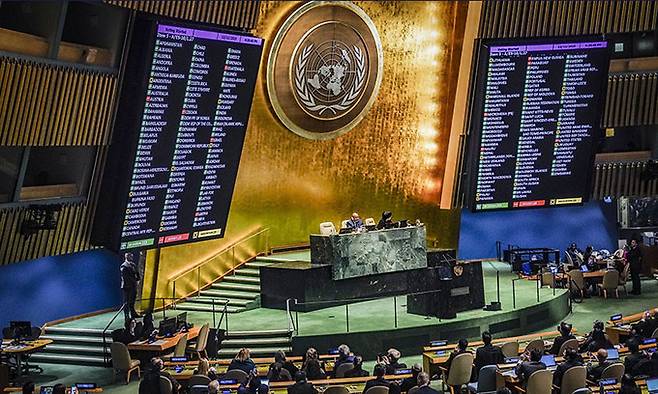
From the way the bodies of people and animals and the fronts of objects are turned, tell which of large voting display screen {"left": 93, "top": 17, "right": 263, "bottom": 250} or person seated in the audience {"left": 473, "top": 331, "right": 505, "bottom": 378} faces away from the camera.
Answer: the person seated in the audience

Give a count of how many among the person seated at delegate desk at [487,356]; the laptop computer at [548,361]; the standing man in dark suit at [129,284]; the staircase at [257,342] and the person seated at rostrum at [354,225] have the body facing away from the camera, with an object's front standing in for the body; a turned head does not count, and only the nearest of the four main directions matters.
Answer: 1

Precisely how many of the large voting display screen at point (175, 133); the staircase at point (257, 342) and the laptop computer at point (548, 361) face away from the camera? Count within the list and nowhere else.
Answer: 0

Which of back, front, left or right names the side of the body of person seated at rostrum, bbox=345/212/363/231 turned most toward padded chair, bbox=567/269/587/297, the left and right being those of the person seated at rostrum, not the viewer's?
left

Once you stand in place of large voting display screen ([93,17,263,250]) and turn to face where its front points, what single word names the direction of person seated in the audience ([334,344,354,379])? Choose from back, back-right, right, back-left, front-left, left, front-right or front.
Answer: front

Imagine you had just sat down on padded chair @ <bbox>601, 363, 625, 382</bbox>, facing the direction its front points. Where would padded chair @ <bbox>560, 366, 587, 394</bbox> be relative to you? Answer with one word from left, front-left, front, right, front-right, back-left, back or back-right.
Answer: left

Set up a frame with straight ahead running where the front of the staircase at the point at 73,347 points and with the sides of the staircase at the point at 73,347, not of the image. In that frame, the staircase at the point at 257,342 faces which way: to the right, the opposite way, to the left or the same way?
the same way

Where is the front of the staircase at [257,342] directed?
toward the camera

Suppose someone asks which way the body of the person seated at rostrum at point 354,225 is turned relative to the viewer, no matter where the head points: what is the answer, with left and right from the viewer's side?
facing the viewer

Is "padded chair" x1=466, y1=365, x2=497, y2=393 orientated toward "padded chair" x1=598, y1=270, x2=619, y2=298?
no

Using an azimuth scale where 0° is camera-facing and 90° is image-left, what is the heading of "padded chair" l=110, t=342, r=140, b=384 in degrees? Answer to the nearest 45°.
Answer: approximately 225°

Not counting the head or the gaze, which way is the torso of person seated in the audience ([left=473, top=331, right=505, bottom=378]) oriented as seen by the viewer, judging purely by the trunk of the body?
away from the camera
